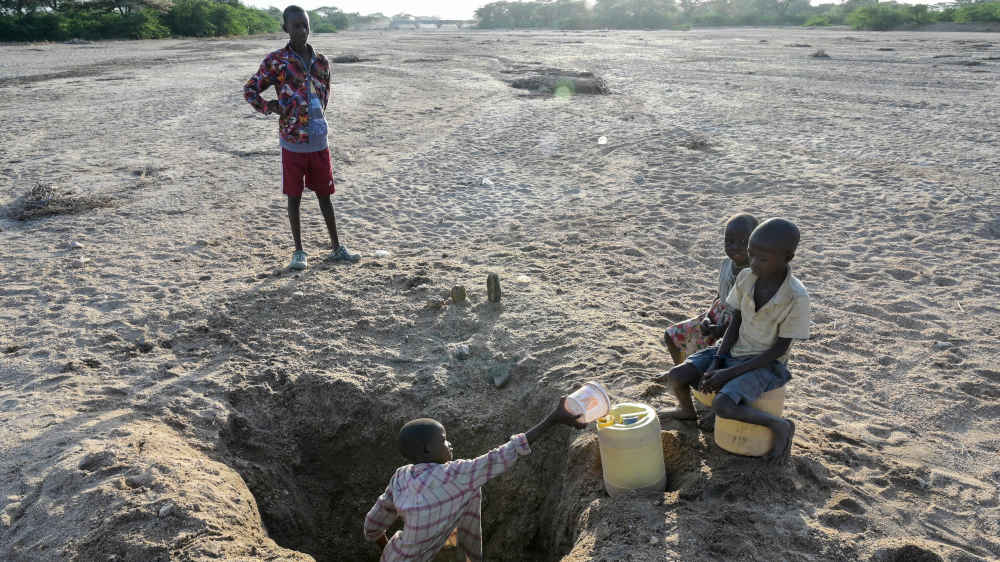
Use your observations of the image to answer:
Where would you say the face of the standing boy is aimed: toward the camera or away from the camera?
toward the camera

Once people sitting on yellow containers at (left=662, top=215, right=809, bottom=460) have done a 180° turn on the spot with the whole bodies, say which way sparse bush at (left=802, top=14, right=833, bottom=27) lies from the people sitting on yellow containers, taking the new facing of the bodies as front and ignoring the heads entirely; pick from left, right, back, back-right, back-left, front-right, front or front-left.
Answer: front-left

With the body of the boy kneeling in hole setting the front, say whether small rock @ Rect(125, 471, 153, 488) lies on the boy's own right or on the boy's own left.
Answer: on the boy's own left

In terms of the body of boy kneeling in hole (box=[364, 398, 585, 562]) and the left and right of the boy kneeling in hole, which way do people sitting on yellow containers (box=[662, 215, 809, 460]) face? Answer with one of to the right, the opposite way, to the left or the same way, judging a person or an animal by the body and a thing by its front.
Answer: the opposite way

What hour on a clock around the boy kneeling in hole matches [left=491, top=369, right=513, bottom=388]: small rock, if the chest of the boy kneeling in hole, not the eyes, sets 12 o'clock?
The small rock is roughly at 11 o'clock from the boy kneeling in hole.

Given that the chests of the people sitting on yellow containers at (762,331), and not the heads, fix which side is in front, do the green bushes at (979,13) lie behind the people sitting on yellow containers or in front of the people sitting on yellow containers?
behind

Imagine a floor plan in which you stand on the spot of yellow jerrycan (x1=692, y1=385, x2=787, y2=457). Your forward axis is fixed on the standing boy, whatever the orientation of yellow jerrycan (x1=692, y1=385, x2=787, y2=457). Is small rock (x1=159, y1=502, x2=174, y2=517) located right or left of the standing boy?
left

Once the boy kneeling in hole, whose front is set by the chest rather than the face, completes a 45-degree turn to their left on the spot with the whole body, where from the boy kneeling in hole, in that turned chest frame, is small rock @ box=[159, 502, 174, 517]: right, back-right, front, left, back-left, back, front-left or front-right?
left

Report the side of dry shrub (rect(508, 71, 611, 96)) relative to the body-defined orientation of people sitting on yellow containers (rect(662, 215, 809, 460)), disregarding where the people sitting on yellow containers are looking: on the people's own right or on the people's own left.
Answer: on the people's own right

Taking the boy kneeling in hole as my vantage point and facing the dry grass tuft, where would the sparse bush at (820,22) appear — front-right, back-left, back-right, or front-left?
front-right

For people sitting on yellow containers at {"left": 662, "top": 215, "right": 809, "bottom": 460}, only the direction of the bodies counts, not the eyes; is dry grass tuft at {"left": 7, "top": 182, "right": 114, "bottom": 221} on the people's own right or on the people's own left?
on the people's own right

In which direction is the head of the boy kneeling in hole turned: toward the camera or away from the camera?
away from the camera

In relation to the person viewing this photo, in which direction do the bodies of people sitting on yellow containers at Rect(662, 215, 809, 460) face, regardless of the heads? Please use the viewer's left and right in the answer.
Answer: facing the viewer and to the left of the viewer

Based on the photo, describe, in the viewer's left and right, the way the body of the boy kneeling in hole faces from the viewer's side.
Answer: facing away from the viewer and to the right of the viewer

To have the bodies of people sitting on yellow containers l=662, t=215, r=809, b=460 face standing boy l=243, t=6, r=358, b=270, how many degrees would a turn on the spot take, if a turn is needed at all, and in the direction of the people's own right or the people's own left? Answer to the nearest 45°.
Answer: approximately 90° to the people's own right
